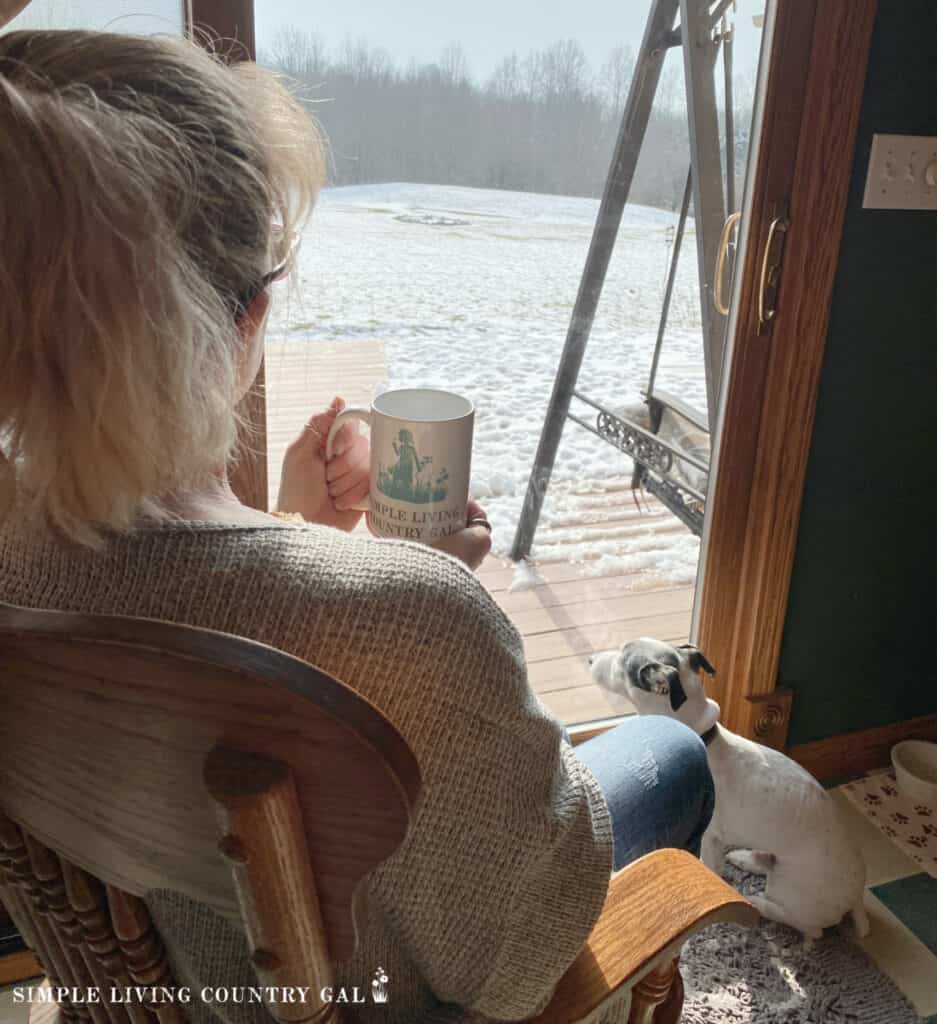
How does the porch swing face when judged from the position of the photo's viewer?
facing away from the viewer and to the left of the viewer

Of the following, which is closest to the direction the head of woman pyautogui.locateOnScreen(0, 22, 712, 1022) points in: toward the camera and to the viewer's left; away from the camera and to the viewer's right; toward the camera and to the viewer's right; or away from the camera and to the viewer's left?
away from the camera and to the viewer's right

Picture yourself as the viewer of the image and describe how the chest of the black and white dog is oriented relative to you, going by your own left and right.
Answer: facing away from the viewer and to the left of the viewer

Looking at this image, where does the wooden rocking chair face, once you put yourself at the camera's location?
facing away from the viewer and to the right of the viewer
